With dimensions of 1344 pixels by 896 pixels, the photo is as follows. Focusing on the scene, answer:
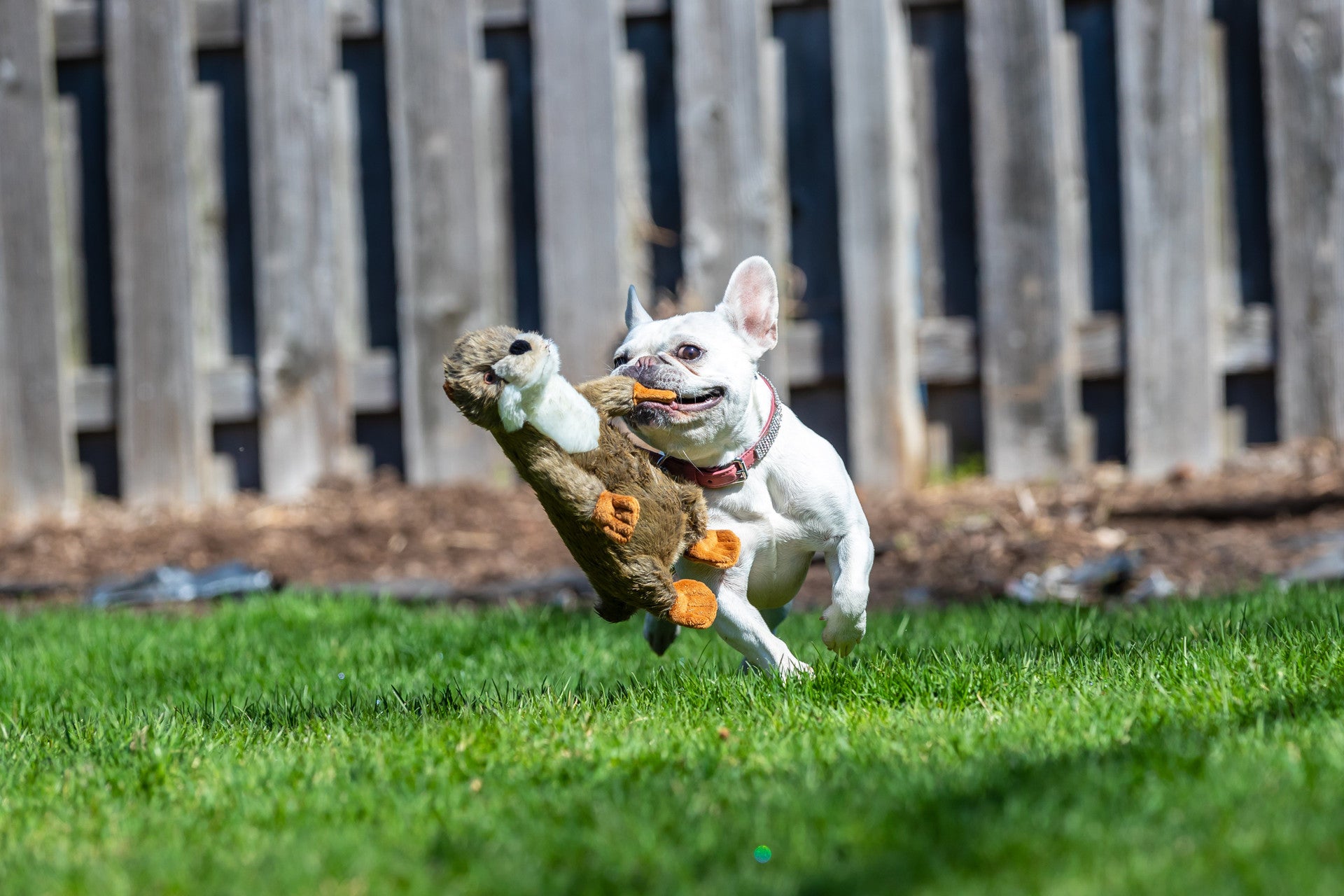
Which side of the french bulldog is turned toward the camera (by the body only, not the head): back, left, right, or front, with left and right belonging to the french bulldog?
front

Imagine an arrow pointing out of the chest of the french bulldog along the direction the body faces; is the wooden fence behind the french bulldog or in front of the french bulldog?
behind
